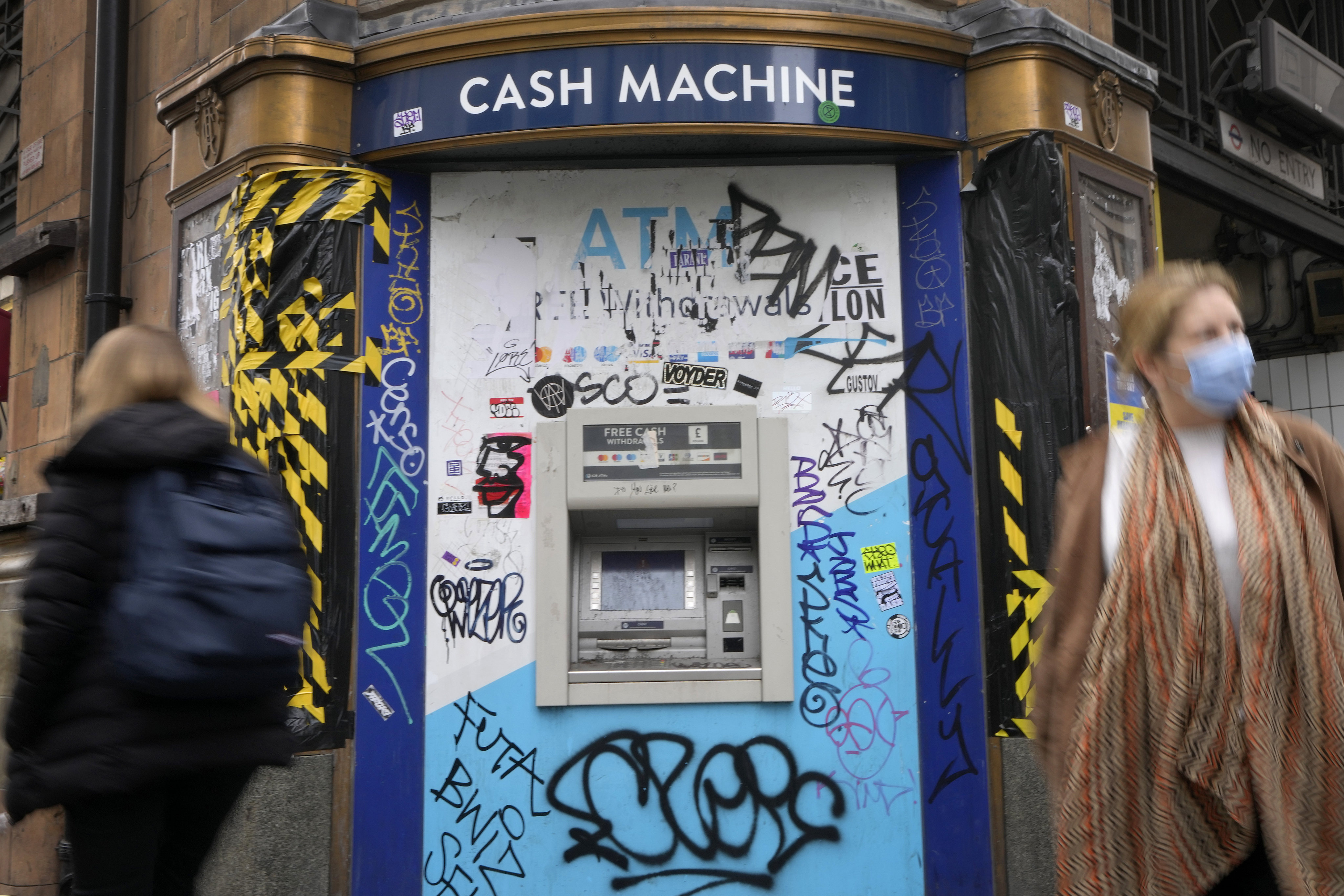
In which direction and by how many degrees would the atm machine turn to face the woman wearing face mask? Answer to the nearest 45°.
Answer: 0° — it already faces them

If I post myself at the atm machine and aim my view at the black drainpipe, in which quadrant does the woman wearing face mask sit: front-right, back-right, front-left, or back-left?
back-left

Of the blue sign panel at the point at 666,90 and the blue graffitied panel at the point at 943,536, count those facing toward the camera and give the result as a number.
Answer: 2

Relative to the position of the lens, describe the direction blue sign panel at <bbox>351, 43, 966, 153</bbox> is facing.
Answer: facing the viewer

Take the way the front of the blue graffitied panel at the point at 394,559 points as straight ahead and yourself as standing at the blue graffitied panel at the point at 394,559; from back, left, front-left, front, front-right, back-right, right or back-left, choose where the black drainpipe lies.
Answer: back-right

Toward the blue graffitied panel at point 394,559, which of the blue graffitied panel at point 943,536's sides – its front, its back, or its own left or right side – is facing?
right

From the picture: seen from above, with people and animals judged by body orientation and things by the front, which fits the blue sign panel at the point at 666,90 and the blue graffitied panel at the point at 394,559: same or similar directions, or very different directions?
same or similar directions

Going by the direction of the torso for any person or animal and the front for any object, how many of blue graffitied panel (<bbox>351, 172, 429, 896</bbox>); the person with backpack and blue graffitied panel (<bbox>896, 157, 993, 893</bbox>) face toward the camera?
2

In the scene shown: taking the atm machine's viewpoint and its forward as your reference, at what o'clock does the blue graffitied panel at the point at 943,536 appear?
The blue graffitied panel is roughly at 9 o'clock from the atm machine.

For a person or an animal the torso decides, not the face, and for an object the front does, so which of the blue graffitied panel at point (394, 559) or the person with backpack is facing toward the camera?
the blue graffitied panel

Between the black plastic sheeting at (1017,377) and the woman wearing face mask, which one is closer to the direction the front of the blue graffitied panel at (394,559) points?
the woman wearing face mask

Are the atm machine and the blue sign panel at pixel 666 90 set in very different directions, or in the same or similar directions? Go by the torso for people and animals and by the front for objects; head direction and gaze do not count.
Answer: same or similar directions

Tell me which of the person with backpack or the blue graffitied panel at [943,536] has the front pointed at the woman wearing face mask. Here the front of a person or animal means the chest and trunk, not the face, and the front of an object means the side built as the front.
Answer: the blue graffitied panel

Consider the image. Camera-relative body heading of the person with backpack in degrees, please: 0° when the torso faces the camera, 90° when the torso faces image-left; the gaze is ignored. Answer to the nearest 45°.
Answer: approximately 135°

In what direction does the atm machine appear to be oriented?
toward the camera

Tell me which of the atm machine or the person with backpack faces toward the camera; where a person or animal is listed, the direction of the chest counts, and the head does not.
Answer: the atm machine

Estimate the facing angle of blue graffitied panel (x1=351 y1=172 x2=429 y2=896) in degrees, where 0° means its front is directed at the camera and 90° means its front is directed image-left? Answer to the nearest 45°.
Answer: approximately 0°
